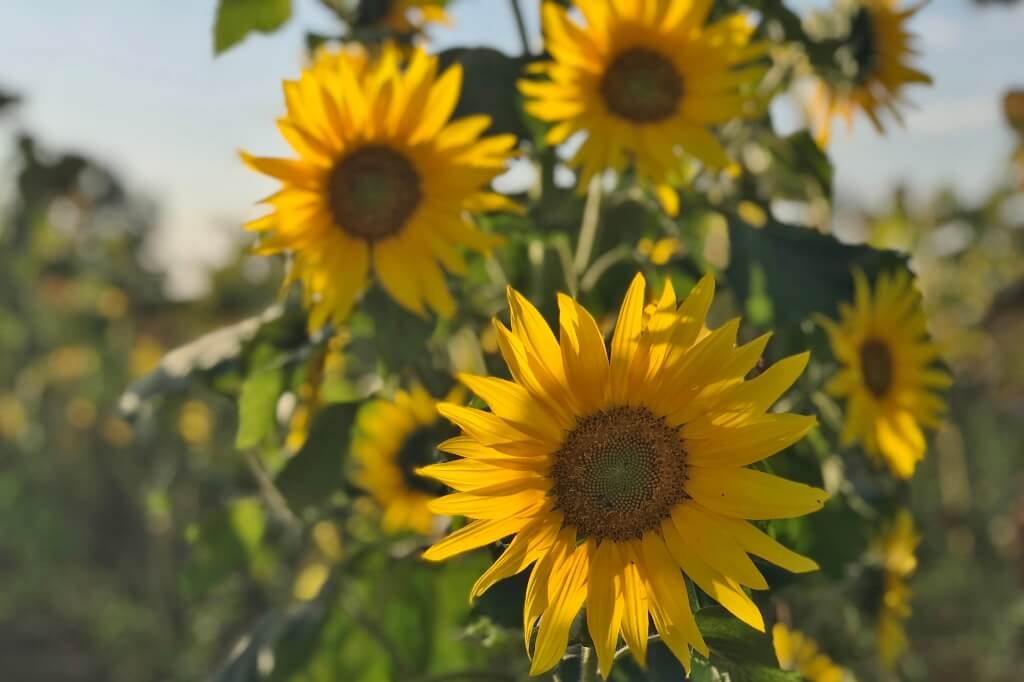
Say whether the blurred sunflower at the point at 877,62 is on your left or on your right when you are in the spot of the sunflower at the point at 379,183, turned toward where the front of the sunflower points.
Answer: on your left

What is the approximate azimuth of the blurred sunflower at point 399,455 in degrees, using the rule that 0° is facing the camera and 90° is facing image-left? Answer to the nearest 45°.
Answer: approximately 0°

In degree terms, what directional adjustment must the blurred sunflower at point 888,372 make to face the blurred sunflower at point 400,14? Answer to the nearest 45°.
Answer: approximately 45° to its right

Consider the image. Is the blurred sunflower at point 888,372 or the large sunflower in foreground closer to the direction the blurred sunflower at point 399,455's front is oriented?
the large sunflower in foreground
